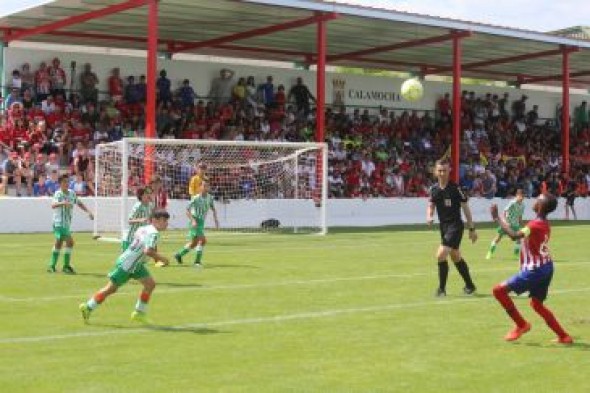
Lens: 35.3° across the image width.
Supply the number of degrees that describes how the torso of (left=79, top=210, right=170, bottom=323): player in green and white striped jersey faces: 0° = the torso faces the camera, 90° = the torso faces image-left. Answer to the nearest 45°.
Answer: approximately 270°

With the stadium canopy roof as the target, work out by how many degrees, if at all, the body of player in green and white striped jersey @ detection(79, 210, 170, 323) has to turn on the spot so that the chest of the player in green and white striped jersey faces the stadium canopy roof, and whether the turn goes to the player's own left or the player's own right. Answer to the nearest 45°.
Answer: approximately 90° to the player's own left

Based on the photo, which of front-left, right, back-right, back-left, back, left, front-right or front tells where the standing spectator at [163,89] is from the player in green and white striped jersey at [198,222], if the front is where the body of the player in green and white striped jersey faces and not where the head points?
back-left

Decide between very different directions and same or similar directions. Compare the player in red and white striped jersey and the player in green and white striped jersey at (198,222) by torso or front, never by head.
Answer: very different directions

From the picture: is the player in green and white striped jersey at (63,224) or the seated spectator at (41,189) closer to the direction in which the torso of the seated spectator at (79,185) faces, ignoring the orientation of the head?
the player in green and white striped jersey

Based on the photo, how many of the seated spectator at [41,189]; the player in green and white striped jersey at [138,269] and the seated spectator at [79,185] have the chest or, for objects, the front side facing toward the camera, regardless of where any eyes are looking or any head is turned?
2

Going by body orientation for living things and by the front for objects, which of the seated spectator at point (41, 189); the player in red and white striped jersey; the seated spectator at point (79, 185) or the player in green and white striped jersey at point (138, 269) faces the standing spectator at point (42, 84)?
the player in red and white striped jersey

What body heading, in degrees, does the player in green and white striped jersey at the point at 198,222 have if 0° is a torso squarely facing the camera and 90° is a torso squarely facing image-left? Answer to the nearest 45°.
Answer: approximately 315°

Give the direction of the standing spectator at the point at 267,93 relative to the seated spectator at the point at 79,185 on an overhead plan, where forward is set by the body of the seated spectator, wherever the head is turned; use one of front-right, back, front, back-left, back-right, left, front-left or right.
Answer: back-left

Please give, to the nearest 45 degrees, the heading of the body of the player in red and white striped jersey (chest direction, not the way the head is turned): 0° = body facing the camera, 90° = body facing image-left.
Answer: approximately 135°

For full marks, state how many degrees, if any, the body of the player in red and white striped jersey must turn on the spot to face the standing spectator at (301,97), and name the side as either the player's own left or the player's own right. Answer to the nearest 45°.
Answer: approximately 45° to the player's own right

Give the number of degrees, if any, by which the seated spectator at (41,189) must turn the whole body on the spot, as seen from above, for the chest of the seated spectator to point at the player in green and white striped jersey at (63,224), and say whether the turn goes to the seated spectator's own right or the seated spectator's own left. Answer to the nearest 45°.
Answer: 0° — they already face them

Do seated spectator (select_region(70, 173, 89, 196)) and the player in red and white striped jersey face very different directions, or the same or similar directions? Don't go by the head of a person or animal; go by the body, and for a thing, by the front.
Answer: very different directions

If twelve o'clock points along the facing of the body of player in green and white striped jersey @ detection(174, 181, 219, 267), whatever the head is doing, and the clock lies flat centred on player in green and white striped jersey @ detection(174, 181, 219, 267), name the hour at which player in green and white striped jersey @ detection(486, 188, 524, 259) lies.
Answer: player in green and white striped jersey @ detection(486, 188, 524, 259) is roughly at 10 o'clock from player in green and white striped jersey @ detection(174, 181, 219, 267).
